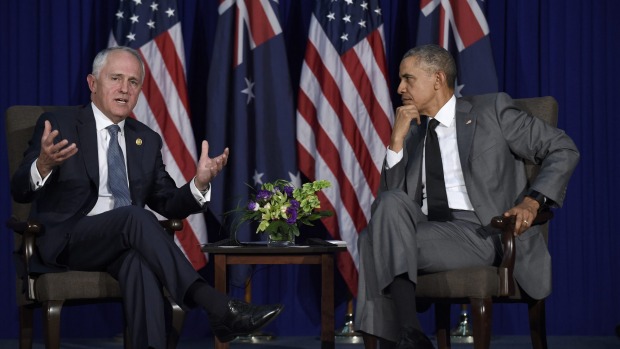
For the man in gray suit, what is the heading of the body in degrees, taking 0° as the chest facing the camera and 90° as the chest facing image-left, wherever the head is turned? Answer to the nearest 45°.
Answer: approximately 45°

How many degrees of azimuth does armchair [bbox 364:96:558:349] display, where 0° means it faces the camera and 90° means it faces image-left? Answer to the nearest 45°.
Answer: approximately 45°

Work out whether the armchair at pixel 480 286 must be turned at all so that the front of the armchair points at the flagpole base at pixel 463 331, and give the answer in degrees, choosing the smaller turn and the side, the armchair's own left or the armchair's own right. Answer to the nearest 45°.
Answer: approximately 135° to the armchair's own right

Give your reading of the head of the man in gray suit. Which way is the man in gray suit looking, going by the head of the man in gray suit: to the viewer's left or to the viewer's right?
to the viewer's left

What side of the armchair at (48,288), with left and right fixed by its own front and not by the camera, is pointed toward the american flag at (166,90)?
left

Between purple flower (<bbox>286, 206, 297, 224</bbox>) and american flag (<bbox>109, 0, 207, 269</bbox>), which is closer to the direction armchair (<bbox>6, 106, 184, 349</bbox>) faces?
the purple flower

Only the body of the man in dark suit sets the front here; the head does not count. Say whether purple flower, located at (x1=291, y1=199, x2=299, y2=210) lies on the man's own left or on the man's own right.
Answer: on the man's own left

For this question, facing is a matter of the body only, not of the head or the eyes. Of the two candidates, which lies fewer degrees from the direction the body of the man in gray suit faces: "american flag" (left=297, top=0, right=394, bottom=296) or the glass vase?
the glass vase

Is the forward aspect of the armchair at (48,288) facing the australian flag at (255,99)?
no

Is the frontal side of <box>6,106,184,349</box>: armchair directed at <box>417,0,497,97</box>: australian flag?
no

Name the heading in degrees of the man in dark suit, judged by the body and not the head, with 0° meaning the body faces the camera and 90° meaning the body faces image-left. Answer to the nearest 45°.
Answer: approximately 315°

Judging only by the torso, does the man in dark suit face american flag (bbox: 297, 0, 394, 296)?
no

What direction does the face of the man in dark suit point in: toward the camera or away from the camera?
toward the camera

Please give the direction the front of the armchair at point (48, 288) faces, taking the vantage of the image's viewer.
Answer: facing the viewer and to the right of the viewer
